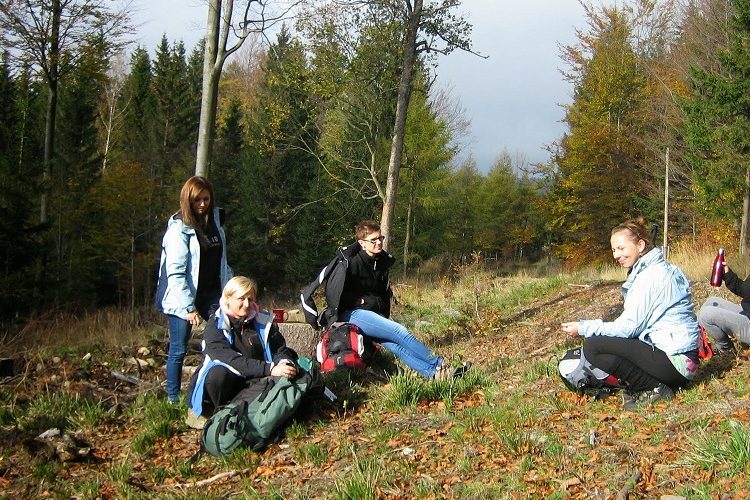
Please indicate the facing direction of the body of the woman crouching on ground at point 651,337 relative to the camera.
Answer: to the viewer's left

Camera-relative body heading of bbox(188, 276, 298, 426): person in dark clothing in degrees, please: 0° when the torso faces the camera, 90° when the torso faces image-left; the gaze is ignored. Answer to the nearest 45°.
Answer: approximately 315°

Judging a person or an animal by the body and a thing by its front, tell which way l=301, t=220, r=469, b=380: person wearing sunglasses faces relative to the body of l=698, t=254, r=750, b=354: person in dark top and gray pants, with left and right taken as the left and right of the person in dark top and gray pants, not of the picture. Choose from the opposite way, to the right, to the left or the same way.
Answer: the opposite way

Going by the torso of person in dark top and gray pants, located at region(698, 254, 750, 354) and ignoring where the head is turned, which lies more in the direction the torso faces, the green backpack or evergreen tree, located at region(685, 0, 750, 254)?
the green backpack

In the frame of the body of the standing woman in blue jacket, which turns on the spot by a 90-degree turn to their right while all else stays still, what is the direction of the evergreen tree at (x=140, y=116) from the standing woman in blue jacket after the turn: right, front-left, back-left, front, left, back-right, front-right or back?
back-right

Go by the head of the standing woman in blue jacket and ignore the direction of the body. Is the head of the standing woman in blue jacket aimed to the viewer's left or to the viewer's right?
to the viewer's right

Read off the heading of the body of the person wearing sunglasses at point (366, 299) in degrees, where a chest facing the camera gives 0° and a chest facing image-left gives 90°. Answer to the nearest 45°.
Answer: approximately 315°

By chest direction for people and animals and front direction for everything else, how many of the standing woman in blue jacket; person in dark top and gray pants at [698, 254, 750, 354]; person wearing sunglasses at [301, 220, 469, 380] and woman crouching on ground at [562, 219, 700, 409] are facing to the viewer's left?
2

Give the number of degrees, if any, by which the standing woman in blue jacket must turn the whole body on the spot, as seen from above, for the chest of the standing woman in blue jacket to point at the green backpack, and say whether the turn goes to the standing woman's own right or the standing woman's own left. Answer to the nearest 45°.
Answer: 0° — they already face it

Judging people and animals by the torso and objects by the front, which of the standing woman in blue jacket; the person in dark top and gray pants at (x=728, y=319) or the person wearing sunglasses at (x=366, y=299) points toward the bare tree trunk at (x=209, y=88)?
the person in dark top and gray pants

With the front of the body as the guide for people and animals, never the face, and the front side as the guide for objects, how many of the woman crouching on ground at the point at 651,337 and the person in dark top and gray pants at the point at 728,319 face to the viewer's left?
2

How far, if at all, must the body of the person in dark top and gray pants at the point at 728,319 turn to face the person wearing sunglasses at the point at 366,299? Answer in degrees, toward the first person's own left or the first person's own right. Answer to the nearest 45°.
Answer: approximately 45° to the first person's own left

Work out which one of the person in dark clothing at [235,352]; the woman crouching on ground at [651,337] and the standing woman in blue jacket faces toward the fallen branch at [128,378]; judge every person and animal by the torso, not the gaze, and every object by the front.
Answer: the woman crouching on ground

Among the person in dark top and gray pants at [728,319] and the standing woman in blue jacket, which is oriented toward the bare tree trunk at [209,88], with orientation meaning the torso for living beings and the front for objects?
the person in dark top and gray pants

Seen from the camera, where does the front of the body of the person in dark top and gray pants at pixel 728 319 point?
to the viewer's left

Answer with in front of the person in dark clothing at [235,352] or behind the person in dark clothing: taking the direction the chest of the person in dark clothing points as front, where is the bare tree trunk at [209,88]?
behind
